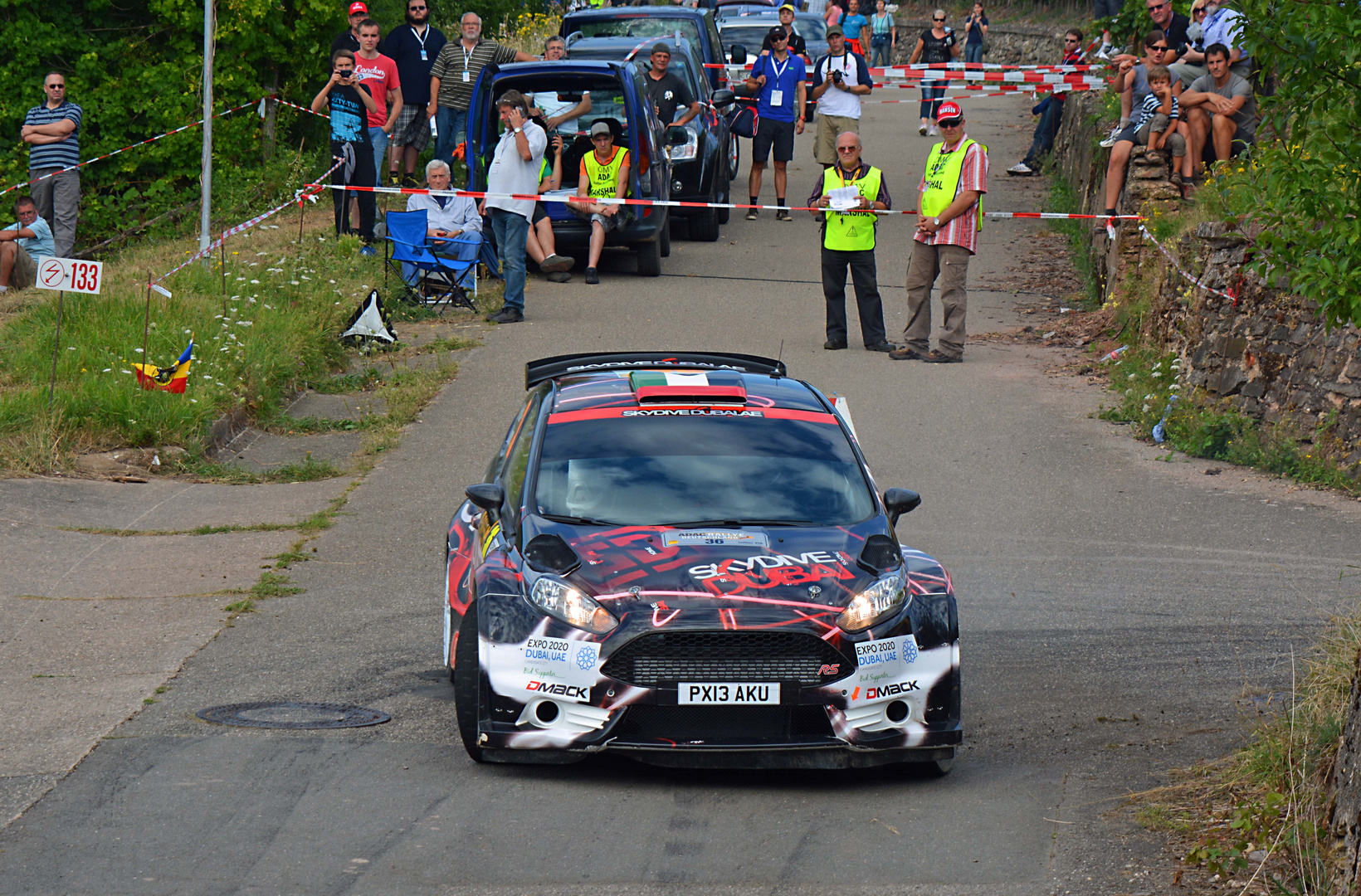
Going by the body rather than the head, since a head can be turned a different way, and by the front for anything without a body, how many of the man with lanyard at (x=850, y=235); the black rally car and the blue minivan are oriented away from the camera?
1

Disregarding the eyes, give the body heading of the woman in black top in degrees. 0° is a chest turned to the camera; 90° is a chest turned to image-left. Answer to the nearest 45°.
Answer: approximately 0°

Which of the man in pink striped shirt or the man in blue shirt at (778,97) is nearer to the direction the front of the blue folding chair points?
the man in pink striped shirt

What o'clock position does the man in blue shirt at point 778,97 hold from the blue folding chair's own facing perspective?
The man in blue shirt is roughly at 9 o'clock from the blue folding chair.

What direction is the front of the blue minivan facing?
away from the camera

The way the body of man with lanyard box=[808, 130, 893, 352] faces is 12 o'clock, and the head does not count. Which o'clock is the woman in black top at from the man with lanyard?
The woman in black top is roughly at 6 o'clock from the man with lanyard.

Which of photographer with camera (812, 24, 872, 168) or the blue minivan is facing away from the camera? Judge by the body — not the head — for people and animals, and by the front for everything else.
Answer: the blue minivan

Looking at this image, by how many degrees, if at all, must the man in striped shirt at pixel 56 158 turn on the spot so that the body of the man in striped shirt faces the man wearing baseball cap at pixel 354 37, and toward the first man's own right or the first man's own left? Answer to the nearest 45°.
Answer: approximately 90° to the first man's own left
